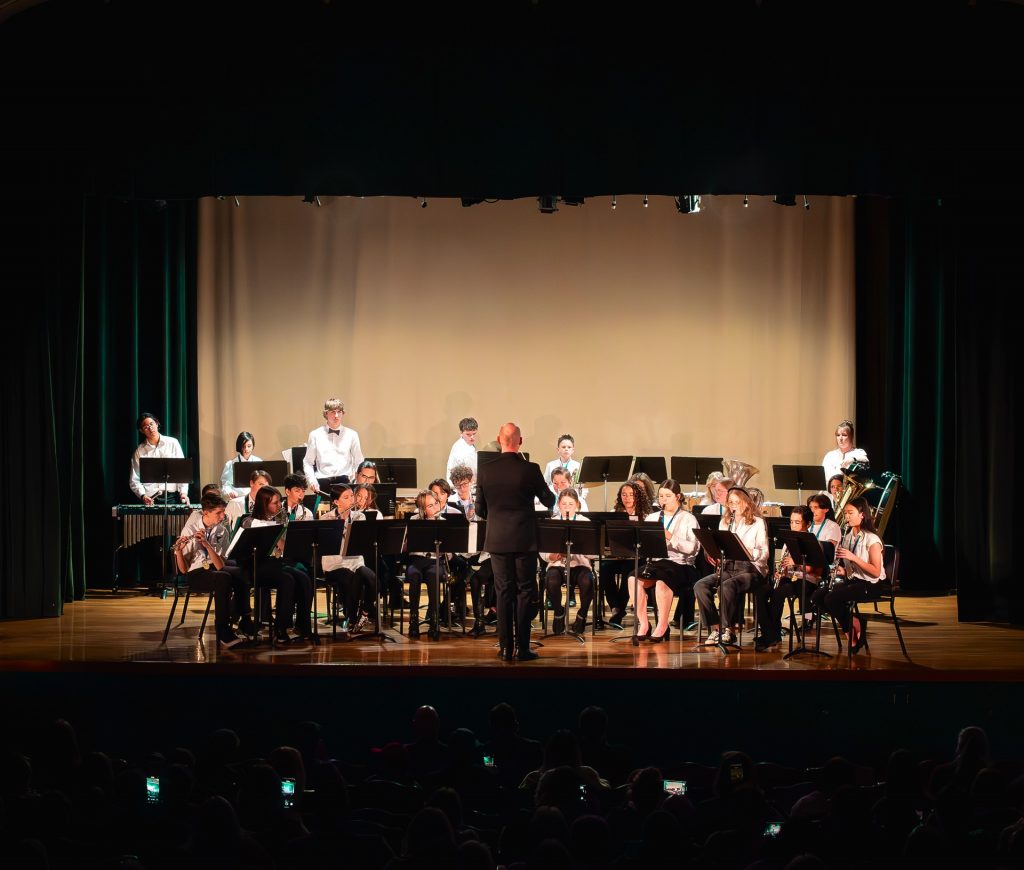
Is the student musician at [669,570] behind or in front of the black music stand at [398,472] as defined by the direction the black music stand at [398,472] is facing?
behind

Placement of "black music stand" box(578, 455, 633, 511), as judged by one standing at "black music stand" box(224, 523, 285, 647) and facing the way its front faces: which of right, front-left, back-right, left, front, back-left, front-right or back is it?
right

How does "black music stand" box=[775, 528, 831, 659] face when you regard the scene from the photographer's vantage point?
facing away from the viewer and to the right of the viewer

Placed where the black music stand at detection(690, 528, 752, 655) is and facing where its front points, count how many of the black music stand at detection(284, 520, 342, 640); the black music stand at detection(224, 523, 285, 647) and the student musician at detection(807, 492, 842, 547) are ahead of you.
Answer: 1

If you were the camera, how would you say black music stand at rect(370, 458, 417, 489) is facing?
facing away from the viewer

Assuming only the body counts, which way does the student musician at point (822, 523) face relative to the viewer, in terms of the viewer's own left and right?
facing the viewer and to the left of the viewer

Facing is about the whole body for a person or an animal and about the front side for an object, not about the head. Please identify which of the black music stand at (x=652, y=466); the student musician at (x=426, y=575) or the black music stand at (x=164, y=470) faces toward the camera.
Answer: the student musician

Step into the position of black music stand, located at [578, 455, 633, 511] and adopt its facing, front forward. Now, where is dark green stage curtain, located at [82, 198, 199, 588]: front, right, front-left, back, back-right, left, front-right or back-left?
left

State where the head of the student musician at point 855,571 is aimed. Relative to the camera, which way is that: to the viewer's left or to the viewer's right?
to the viewer's left

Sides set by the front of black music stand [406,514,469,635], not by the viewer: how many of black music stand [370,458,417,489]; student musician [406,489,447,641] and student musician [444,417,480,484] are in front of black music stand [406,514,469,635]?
3

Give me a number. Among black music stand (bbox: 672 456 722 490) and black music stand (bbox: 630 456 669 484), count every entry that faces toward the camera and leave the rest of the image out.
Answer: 0

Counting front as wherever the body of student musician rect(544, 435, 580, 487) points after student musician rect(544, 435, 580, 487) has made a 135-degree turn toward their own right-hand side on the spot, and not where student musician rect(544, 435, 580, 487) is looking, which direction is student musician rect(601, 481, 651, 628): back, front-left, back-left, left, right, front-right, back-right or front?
back-left

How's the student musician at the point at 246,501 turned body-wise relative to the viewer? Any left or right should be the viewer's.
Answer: facing the viewer and to the right of the viewer

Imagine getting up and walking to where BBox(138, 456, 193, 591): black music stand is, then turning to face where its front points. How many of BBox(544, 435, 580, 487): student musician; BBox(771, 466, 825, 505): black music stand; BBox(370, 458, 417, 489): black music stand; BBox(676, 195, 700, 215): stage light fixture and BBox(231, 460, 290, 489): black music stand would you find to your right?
5

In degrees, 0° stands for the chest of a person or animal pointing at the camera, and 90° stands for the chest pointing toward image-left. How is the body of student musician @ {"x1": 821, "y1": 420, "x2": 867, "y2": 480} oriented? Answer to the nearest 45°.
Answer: approximately 45°

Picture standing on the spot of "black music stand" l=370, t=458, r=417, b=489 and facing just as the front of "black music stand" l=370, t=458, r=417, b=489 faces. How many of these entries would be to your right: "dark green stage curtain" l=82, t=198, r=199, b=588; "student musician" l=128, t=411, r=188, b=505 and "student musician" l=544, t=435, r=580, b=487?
1

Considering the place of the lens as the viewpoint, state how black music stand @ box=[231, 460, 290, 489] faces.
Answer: facing away from the viewer
